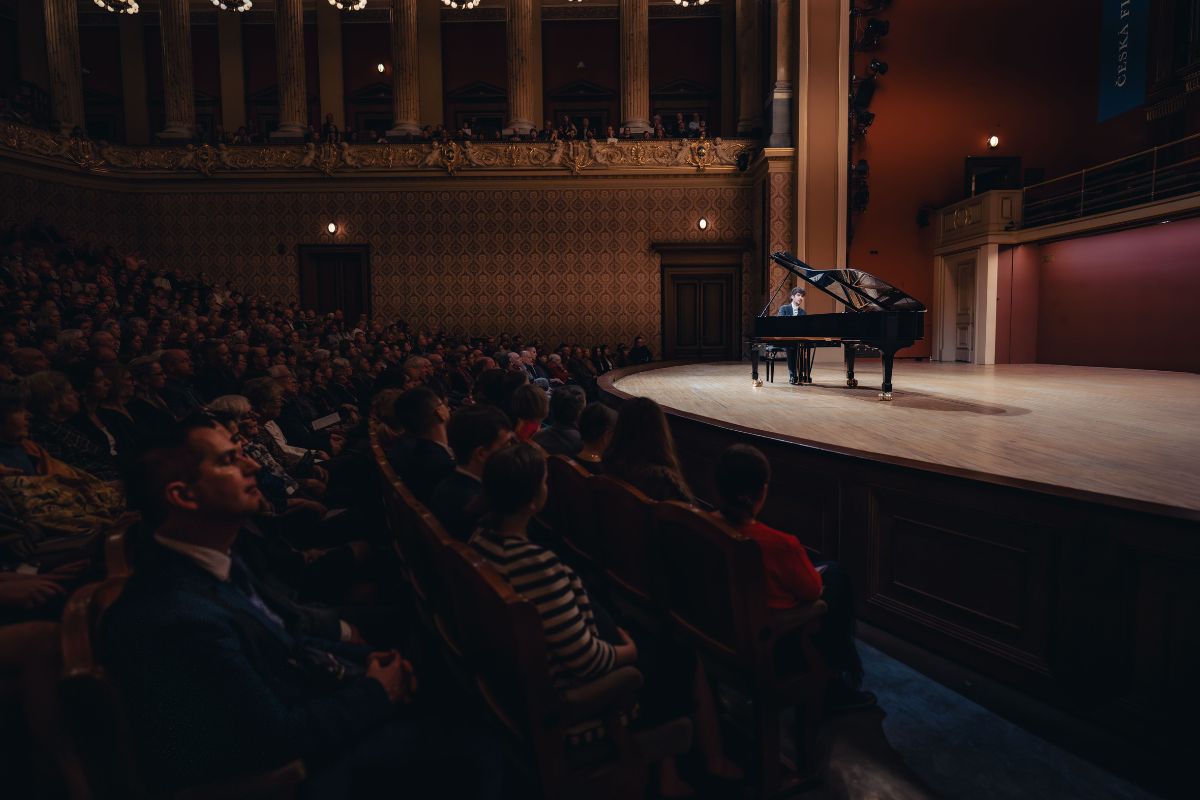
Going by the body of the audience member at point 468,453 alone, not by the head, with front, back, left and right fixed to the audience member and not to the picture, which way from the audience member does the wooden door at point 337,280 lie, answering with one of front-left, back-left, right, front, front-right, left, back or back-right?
front-left

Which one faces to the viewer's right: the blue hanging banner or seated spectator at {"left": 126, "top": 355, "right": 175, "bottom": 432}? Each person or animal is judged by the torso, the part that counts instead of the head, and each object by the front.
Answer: the seated spectator

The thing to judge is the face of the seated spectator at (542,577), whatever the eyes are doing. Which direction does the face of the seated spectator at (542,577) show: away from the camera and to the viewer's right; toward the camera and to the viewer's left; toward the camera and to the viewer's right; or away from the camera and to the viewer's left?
away from the camera and to the viewer's right

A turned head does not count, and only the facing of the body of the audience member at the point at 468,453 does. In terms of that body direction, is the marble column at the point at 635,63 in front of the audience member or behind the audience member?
in front

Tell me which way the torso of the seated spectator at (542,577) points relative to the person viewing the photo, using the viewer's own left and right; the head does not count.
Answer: facing away from the viewer and to the right of the viewer

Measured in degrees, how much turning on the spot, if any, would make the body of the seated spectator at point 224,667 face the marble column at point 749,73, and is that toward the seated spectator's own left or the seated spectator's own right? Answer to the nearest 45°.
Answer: approximately 45° to the seated spectator's own left

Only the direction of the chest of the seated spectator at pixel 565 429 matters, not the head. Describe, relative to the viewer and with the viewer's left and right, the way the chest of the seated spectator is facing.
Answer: facing away from the viewer and to the right of the viewer

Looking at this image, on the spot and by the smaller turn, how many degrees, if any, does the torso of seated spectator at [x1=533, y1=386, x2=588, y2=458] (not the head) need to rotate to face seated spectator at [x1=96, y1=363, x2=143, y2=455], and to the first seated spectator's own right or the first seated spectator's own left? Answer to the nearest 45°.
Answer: approximately 135° to the first seated spectator's own left

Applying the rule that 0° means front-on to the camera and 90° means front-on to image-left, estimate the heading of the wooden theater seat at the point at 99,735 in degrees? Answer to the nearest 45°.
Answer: approximately 270°

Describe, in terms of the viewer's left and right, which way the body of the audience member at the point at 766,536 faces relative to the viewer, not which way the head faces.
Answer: facing away from the viewer and to the right of the viewer

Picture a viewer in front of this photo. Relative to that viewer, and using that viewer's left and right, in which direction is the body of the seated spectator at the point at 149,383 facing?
facing to the right of the viewer

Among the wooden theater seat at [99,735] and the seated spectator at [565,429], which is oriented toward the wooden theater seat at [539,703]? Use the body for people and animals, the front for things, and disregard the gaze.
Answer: the wooden theater seat at [99,735]

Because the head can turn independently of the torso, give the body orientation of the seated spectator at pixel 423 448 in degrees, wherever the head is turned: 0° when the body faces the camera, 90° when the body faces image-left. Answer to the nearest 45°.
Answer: approximately 225°

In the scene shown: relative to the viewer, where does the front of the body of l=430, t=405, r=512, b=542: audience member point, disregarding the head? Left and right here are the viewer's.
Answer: facing away from the viewer and to the right of the viewer
